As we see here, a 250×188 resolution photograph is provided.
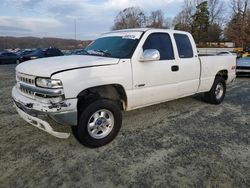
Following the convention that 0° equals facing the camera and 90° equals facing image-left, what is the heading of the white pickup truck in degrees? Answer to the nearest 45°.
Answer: approximately 45°

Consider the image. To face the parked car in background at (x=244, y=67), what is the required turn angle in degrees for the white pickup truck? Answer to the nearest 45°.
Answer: approximately 180°

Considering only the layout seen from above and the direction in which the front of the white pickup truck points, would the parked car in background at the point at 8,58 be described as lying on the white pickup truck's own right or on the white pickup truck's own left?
on the white pickup truck's own right
